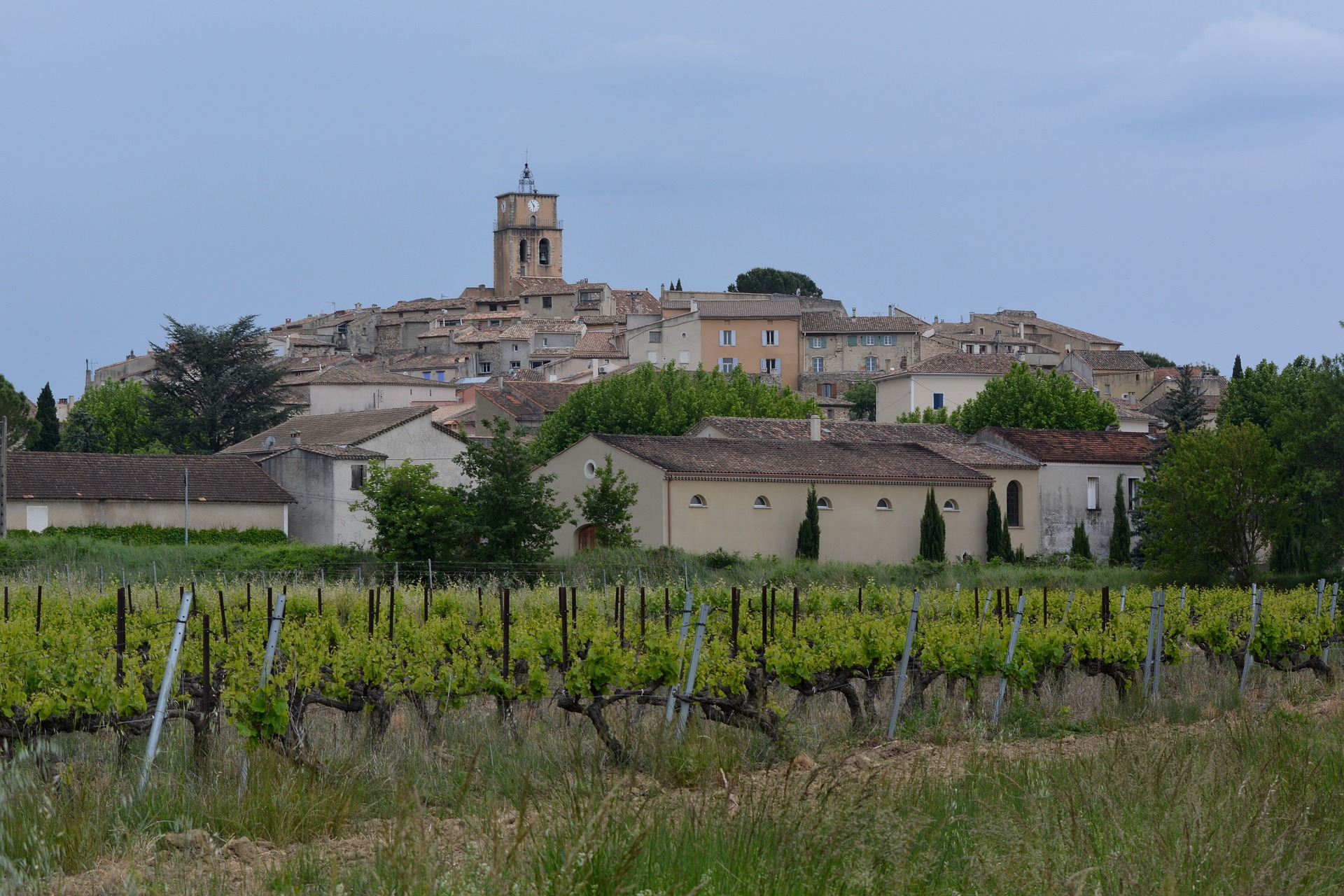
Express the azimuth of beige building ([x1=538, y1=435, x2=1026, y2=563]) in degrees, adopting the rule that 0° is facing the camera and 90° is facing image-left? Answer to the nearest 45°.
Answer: approximately 45°

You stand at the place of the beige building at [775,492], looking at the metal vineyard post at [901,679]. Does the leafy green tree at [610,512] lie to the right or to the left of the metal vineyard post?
right

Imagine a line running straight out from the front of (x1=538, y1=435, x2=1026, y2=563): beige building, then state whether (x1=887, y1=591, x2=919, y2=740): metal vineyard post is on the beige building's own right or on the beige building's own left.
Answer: on the beige building's own left

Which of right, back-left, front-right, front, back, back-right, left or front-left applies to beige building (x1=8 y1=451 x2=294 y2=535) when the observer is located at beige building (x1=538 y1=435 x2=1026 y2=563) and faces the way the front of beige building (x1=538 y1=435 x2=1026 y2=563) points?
front-right

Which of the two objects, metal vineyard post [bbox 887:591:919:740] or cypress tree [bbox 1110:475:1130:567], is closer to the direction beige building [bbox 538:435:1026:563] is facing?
the metal vineyard post

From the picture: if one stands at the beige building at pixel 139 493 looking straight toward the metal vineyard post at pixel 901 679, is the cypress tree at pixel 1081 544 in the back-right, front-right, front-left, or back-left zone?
front-left

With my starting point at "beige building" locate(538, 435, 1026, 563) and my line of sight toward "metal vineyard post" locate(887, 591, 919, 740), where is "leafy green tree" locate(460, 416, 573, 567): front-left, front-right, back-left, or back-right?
front-right

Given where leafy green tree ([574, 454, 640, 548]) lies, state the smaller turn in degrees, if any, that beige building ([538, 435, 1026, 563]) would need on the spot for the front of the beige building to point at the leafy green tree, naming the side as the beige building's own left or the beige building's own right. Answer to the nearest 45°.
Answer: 0° — it already faces it

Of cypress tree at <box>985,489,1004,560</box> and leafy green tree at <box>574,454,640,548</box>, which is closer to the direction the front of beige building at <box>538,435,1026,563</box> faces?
the leafy green tree
